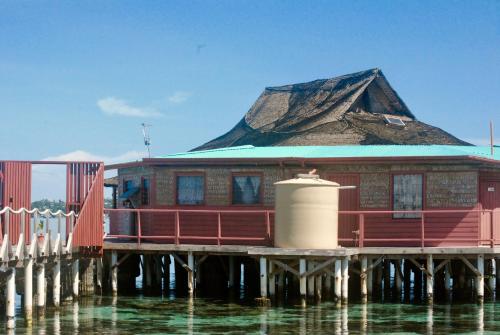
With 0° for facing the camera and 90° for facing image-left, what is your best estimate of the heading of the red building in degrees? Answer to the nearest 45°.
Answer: approximately 0°
